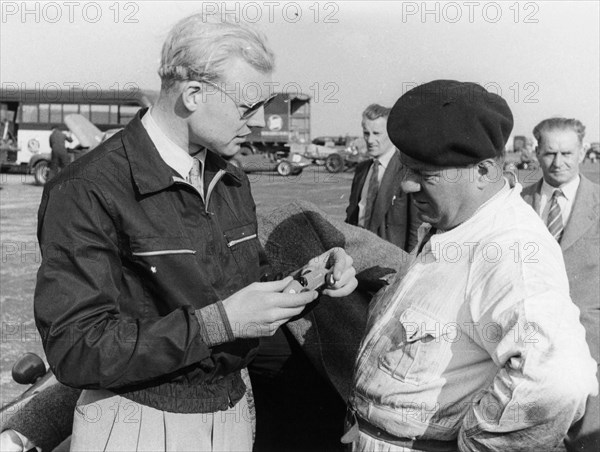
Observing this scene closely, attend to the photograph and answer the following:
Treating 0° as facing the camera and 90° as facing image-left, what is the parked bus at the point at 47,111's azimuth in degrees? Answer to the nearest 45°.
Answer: approximately 90°

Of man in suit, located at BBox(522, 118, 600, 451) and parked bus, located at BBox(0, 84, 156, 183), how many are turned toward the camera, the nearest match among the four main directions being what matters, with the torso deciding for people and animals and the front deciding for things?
1

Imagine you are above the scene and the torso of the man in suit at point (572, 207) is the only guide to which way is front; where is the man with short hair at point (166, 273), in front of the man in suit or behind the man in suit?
in front

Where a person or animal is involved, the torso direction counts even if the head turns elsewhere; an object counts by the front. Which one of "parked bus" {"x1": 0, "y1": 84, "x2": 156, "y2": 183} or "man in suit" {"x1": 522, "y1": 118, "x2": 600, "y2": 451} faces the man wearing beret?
the man in suit

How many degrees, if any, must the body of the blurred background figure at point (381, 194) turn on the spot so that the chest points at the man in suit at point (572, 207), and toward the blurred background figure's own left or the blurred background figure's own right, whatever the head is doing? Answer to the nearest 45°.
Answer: approximately 90° to the blurred background figure's own left

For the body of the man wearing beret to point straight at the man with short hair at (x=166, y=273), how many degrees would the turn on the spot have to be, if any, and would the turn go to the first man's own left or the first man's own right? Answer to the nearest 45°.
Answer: approximately 45° to the first man's own right

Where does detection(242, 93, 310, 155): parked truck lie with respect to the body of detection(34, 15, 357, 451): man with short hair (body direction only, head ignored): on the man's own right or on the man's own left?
on the man's own left

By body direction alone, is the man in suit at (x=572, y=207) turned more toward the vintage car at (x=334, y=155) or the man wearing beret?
the man wearing beret
